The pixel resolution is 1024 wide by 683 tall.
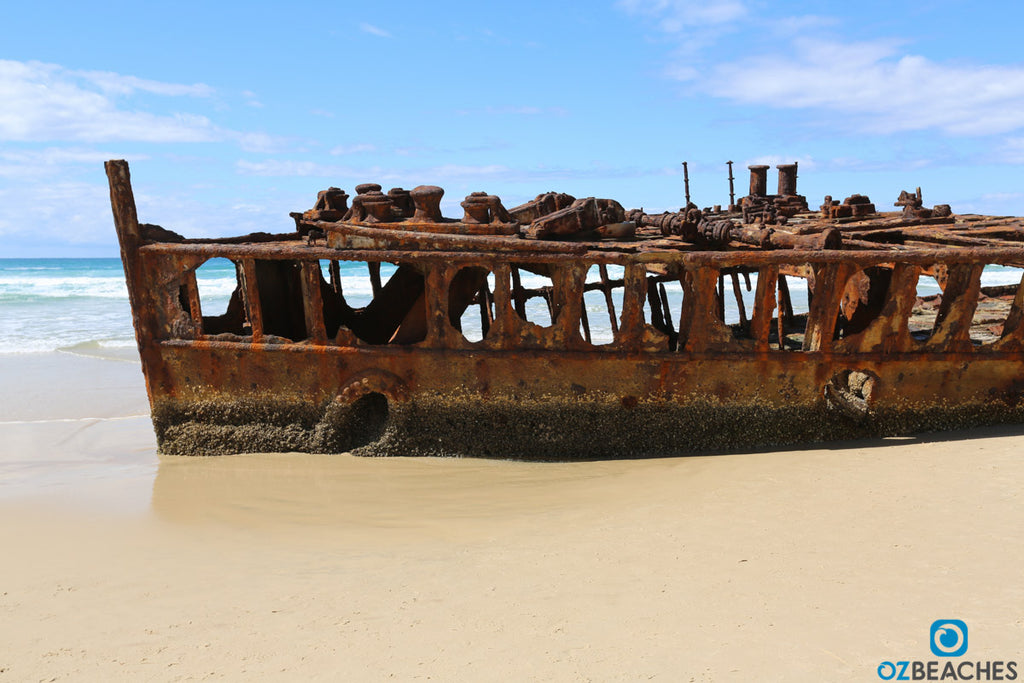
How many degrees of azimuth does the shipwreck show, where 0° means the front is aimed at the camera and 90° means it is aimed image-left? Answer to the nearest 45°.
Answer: approximately 90°
